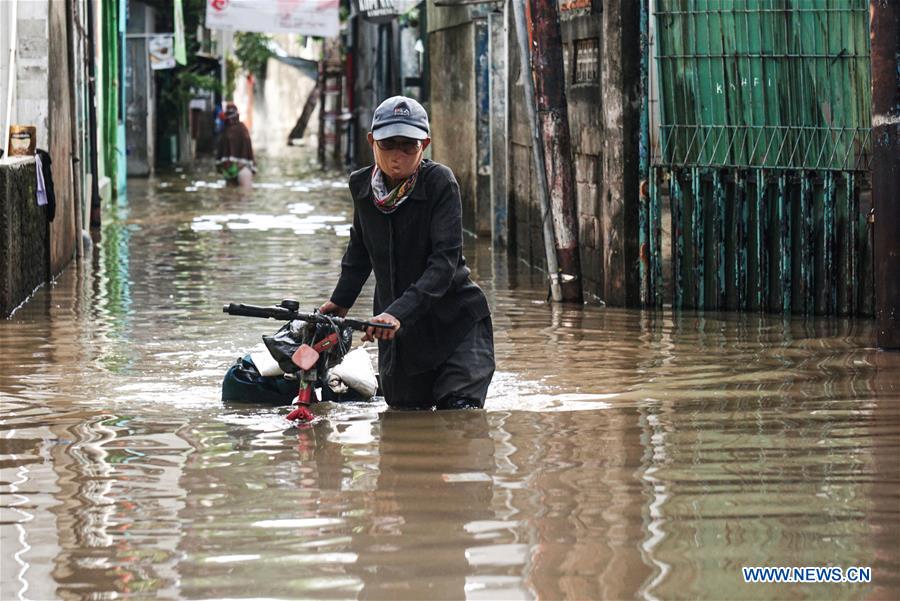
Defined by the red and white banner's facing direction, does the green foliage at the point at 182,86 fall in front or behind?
behind

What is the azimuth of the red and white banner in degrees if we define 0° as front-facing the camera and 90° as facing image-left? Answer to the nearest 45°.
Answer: approximately 0°

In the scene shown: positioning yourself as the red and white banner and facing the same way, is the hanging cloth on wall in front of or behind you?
in front

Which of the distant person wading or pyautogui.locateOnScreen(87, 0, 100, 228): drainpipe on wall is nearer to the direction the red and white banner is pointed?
the drainpipe on wall

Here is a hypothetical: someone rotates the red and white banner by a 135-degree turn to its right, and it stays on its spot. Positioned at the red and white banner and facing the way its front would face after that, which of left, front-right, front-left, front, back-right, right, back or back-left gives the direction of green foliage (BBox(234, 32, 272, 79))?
front-right

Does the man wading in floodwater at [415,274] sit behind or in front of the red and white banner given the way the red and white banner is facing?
in front

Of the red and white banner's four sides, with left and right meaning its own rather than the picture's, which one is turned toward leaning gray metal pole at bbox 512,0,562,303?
front

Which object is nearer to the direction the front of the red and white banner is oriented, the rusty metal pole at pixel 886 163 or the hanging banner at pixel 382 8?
the rusty metal pole

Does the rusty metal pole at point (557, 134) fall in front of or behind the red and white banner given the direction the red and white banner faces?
in front

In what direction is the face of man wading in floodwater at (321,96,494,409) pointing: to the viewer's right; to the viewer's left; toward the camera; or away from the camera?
toward the camera

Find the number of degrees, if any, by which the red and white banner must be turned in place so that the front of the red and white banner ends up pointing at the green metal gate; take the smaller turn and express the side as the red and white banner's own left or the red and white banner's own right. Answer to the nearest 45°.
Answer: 0° — it already faces it
